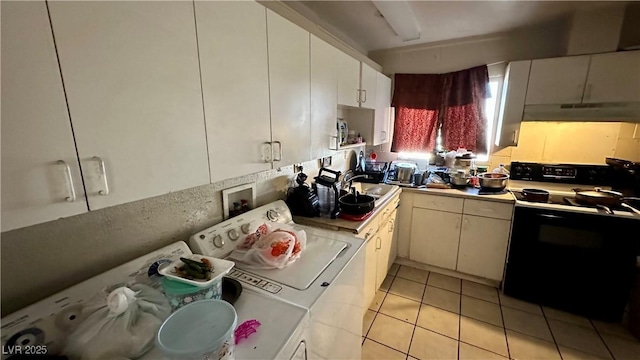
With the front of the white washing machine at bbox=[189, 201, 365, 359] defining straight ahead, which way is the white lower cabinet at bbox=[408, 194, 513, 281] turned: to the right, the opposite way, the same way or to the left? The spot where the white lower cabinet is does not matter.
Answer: to the right

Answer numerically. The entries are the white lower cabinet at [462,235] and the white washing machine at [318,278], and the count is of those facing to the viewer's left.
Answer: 0

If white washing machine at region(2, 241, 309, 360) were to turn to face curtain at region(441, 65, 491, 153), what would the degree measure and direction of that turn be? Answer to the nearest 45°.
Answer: approximately 45° to its left

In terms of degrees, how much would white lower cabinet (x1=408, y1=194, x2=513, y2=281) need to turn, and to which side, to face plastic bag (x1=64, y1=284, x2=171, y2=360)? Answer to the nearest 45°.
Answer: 0° — it already faces it

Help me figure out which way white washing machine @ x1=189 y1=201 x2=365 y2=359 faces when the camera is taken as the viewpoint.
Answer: facing the viewer and to the right of the viewer

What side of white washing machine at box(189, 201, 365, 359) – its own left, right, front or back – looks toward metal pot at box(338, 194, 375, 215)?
left

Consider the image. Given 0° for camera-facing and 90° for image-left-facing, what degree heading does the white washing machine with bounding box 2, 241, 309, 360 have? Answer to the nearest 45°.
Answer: approximately 315°

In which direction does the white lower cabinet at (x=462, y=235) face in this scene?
toward the camera

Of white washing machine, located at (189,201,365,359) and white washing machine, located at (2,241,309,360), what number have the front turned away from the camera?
0

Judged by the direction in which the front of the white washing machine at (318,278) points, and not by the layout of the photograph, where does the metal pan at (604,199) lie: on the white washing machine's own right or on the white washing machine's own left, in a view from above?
on the white washing machine's own left

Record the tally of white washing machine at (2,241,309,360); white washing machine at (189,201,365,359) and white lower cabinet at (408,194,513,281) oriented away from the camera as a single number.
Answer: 0

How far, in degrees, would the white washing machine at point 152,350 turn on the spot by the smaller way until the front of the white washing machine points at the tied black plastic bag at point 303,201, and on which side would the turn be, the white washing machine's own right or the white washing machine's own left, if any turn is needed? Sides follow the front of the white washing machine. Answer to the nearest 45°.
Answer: approximately 90° to the white washing machine's own left

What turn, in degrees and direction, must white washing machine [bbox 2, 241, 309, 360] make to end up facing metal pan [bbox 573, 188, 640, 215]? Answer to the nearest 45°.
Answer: approximately 45° to its left

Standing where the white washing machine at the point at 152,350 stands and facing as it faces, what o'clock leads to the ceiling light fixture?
The ceiling light fixture is roughly at 10 o'clock from the white washing machine.

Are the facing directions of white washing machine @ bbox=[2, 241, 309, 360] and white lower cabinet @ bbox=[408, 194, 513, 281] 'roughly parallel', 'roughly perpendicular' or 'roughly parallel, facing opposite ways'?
roughly perpendicular

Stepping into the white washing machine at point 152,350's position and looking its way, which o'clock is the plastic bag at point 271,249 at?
The plastic bag is roughly at 10 o'clock from the white washing machine.

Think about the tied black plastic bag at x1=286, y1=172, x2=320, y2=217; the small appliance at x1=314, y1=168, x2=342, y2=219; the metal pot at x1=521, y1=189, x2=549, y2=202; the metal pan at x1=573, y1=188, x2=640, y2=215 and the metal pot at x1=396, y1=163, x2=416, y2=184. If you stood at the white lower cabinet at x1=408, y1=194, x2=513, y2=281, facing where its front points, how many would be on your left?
2
